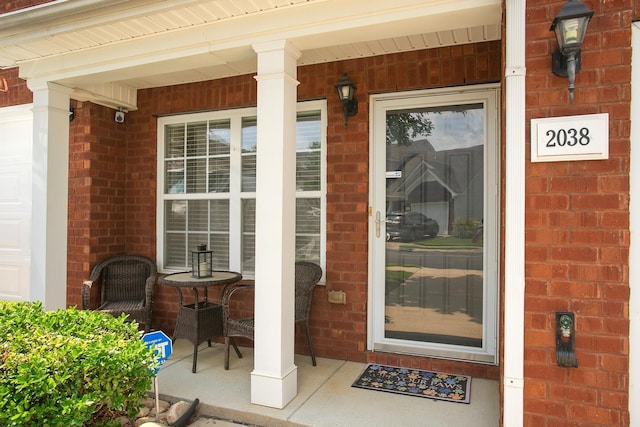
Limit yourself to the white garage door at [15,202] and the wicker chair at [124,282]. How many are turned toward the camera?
2

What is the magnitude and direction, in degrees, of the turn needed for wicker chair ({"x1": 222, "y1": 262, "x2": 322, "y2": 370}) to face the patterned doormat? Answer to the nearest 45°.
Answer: approximately 135° to its left

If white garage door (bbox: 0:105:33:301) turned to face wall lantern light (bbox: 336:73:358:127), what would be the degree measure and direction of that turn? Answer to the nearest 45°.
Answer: approximately 45° to its left

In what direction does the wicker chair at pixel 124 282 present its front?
toward the camera

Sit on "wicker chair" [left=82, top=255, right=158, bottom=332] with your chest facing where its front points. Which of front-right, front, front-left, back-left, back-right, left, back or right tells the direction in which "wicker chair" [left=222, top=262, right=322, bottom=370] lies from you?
front-left

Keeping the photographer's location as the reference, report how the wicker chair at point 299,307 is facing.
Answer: facing to the left of the viewer

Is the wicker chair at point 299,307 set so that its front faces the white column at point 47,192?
yes

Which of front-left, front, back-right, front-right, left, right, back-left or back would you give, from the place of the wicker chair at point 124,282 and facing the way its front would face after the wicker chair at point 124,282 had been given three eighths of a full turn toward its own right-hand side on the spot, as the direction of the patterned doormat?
back

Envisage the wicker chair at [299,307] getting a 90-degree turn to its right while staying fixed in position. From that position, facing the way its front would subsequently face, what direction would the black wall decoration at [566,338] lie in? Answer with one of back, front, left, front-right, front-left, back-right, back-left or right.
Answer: back-right

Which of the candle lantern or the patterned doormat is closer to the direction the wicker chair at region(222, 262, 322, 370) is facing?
the candle lantern

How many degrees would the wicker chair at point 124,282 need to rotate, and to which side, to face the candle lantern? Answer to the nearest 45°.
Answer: approximately 45° to its left

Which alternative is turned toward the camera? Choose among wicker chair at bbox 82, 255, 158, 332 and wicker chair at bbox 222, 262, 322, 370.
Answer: wicker chair at bbox 82, 255, 158, 332
